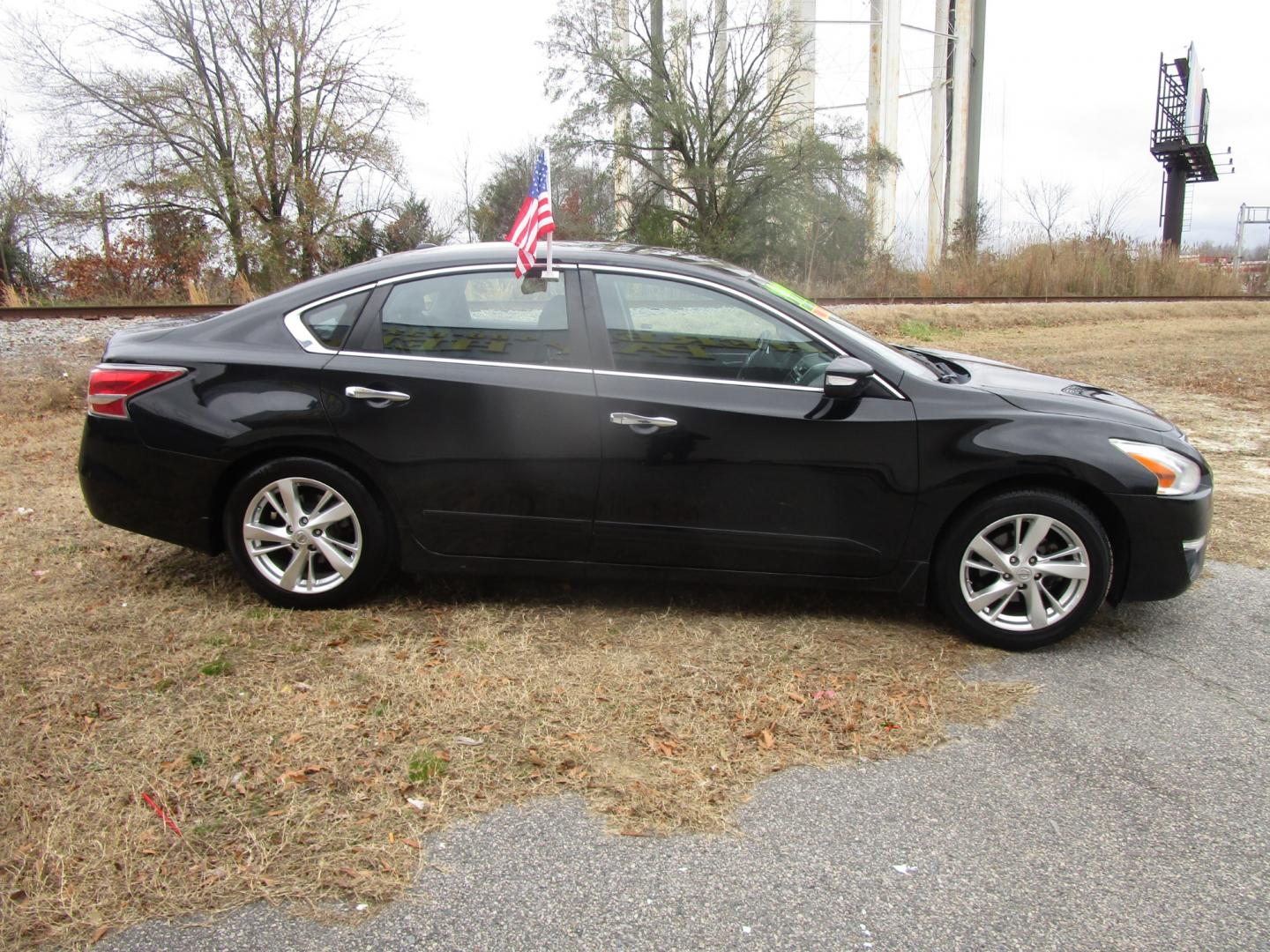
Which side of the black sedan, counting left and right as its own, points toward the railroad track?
left

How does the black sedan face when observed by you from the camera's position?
facing to the right of the viewer

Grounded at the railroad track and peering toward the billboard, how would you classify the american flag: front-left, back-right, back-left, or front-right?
back-right

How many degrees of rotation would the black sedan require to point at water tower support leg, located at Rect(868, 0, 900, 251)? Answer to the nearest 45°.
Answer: approximately 90° to its left

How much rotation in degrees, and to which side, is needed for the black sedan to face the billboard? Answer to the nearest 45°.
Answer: approximately 45° to its left

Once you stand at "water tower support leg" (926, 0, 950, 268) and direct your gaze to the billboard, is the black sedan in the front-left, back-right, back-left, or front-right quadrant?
back-right

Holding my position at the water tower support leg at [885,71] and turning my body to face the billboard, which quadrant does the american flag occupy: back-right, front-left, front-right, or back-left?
back-right

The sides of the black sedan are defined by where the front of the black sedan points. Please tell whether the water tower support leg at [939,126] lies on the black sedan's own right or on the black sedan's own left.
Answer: on the black sedan's own left
